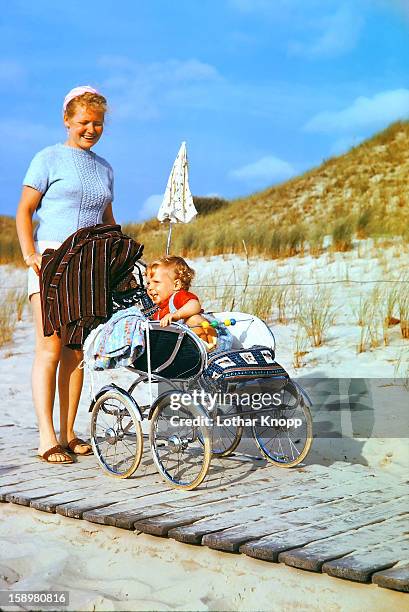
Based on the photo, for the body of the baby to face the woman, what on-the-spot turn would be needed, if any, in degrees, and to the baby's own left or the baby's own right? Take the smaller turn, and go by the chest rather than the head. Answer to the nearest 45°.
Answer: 0° — they already face them

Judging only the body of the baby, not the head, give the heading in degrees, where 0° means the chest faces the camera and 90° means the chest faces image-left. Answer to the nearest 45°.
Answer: approximately 90°

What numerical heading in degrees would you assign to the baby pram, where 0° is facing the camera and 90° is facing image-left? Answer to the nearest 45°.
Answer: approximately 225°

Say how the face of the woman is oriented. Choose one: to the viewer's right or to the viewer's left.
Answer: to the viewer's right

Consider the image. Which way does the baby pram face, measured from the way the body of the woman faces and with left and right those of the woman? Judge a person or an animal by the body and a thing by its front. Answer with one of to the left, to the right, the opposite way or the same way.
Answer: to the left

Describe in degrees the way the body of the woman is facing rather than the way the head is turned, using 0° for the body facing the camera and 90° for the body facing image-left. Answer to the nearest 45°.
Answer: approximately 315°
